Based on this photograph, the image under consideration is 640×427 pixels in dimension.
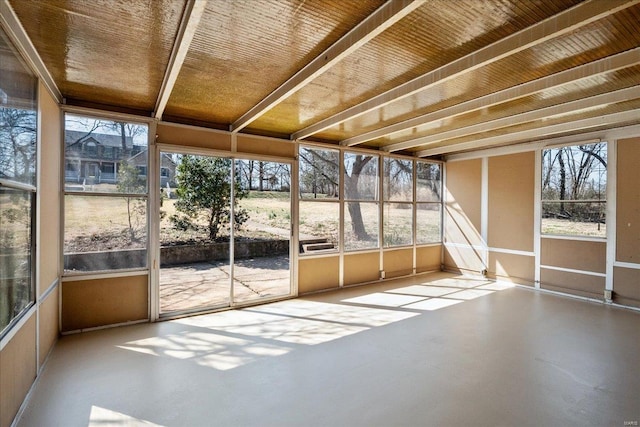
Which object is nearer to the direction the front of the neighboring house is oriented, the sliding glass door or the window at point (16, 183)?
the window

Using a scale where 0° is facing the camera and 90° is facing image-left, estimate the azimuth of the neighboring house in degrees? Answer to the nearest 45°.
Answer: approximately 0°

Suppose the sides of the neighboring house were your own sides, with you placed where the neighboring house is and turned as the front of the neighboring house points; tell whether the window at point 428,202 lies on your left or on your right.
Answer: on your left

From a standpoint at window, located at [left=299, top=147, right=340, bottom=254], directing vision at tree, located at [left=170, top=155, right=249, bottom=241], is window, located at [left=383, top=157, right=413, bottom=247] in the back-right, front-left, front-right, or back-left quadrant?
back-right

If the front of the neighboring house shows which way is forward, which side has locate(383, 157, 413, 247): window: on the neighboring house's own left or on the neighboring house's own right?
on the neighboring house's own left

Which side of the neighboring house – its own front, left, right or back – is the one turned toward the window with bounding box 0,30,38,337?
front
